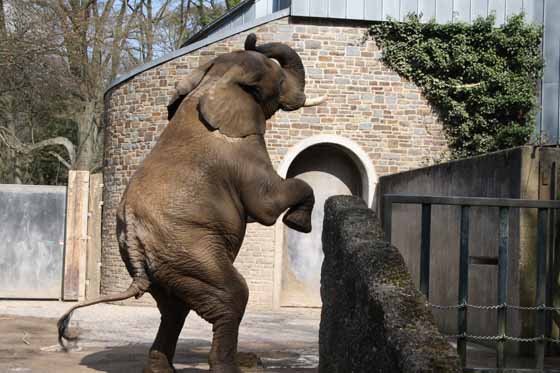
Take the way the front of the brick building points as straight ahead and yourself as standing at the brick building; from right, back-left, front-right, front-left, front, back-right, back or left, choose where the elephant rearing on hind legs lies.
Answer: front

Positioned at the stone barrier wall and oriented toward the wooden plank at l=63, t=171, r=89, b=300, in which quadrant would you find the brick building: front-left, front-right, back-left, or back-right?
front-right

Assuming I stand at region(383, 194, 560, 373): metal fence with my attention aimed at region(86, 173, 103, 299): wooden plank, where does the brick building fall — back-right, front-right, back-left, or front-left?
front-right

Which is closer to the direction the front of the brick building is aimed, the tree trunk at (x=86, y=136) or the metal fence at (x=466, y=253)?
the metal fence

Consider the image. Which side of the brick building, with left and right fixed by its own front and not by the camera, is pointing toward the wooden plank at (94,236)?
right

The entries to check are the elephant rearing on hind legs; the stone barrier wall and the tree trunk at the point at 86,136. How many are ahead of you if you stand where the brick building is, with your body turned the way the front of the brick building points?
2

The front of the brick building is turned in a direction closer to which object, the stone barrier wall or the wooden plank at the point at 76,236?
the stone barrier wall

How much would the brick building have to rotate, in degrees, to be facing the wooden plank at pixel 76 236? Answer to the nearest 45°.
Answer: approximately 90° to its right

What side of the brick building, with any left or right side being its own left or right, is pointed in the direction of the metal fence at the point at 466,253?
front

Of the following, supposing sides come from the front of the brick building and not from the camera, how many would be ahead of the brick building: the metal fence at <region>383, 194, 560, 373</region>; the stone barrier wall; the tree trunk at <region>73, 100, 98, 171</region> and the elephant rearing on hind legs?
3

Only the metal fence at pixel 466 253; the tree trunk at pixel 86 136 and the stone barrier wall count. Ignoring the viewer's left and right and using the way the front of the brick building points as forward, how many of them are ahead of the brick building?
2

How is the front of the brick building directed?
toward the camera

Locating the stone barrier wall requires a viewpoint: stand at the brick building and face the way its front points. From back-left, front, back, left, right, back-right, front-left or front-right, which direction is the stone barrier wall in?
front
